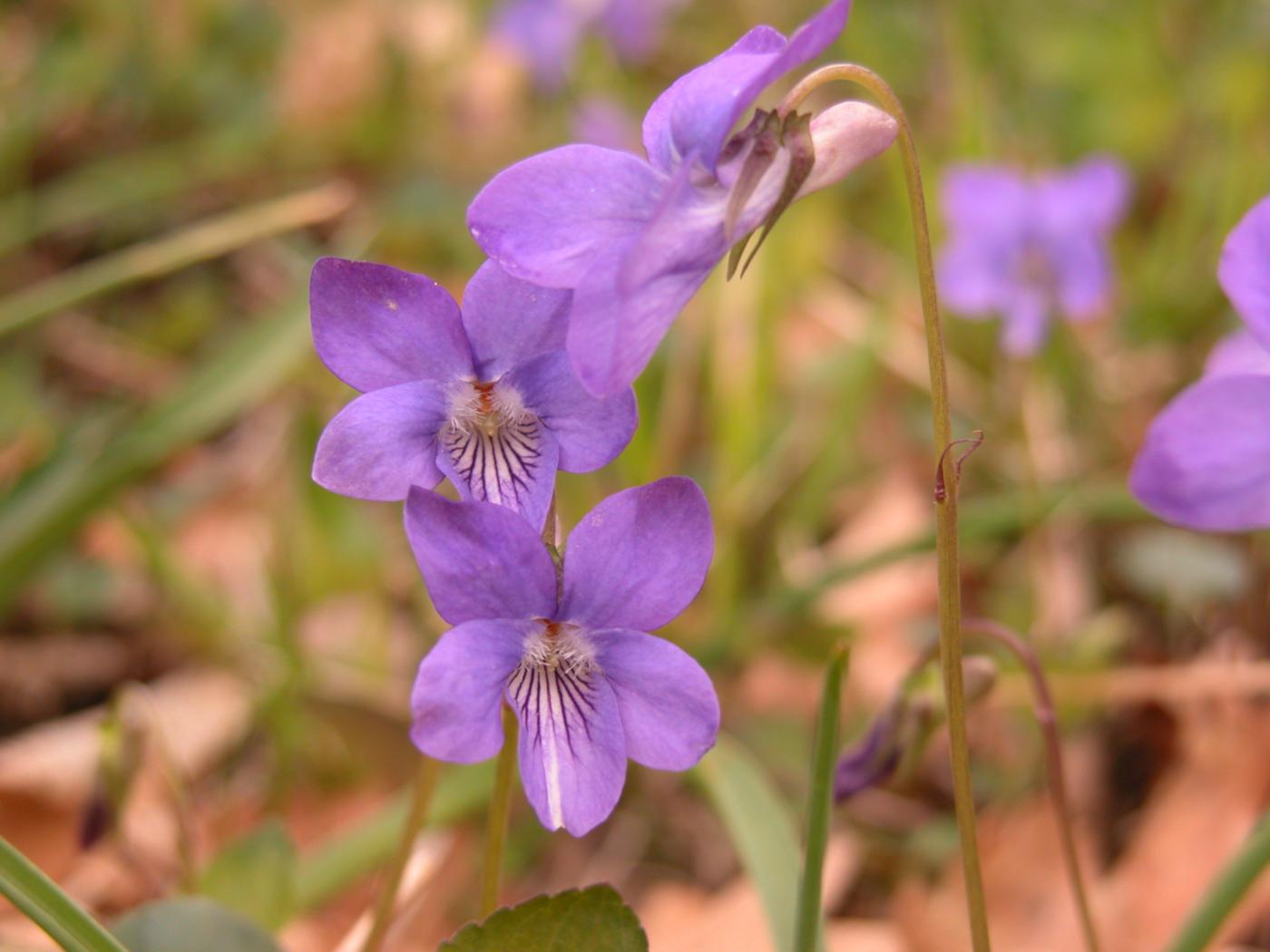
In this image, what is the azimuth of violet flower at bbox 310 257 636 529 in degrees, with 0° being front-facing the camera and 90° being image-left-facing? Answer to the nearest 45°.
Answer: approximately 0°

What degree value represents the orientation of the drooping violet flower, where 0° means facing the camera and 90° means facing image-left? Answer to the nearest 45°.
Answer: approximately 90°

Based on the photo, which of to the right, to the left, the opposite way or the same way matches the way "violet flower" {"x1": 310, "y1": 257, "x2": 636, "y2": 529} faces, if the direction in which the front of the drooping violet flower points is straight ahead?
to the left

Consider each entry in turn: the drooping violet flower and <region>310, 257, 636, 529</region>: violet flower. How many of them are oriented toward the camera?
1

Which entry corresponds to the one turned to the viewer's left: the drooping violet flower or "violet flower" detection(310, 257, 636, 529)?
the drooping violet flower
